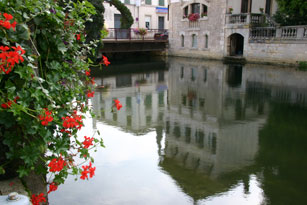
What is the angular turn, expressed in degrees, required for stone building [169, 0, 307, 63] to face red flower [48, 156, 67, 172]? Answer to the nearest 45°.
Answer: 0° — it already faces it

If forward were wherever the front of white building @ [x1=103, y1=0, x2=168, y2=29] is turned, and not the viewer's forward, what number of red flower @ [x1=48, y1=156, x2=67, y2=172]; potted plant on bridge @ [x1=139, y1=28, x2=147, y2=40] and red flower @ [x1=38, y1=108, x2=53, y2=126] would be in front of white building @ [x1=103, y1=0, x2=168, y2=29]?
3

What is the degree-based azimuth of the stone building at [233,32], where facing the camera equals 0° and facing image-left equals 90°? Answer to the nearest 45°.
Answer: approximately 0°

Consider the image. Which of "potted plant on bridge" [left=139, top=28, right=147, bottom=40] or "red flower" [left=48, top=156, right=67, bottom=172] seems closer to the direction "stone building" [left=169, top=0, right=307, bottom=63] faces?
the red flower

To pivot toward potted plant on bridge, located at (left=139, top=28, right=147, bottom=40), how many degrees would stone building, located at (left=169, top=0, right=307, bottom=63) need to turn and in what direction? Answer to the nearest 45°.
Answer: approximately 90° to its right

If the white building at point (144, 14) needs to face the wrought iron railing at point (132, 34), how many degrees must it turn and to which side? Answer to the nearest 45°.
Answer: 0° — it already faces it

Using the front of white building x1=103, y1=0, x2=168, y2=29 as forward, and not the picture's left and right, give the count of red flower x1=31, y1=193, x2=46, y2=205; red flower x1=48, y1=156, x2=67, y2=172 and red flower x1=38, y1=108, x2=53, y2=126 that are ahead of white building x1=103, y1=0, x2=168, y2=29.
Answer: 3

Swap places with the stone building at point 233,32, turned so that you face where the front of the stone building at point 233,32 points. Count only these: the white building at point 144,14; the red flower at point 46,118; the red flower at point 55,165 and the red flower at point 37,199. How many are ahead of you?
3

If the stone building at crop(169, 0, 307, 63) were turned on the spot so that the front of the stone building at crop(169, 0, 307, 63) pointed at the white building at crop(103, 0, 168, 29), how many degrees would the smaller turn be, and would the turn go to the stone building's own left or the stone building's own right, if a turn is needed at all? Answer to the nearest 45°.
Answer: approximately 135° to the stone building's own right

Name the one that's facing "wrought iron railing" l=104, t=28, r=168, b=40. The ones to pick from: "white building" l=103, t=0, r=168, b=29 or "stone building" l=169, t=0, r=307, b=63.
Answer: "white building" l=103, t=0, r=168, b=29

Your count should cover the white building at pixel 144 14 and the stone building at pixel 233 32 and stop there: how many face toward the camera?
2
